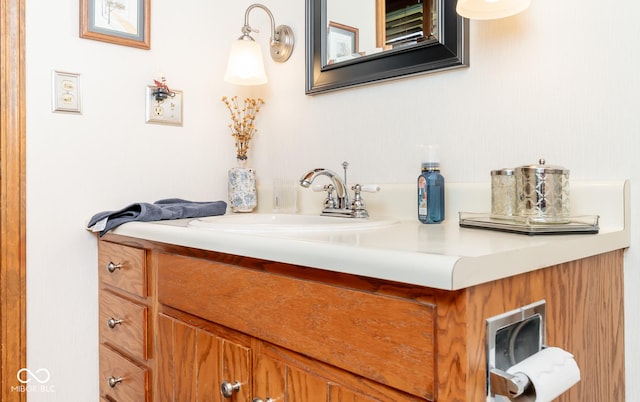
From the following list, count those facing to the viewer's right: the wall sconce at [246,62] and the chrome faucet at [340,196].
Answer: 0

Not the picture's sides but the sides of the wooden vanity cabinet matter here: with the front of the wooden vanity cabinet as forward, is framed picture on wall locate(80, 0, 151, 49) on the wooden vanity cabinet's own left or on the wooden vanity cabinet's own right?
on the wooden vanity cabinet's own right

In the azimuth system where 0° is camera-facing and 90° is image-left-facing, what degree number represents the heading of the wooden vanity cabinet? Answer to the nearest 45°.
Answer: approximately 45°

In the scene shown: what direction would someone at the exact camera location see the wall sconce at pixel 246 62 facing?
facing the viewer and to the left of the viewer

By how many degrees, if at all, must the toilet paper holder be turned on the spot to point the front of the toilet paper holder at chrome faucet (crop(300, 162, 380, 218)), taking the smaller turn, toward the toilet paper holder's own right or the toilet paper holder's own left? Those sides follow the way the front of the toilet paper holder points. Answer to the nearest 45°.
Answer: approximately 180°

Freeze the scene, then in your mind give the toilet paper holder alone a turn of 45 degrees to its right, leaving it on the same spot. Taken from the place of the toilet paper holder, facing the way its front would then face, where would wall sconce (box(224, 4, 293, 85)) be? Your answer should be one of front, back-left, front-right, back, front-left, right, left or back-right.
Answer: back-right

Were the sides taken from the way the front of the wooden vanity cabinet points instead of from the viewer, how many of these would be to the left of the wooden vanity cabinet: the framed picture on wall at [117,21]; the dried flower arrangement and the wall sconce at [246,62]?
0

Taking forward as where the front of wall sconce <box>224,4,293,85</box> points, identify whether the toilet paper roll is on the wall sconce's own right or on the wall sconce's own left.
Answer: on the wall sconce's own left

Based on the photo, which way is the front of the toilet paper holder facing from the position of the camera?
facing the viewer and to the right of the viewer

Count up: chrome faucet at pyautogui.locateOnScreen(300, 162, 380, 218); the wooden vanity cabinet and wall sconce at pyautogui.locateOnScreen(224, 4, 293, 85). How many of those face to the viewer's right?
0

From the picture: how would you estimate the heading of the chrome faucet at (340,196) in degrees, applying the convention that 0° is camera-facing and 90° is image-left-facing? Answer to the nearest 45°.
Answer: approximately 45°

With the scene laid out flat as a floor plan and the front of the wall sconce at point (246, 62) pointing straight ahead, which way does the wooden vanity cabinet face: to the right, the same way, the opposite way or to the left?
the same way

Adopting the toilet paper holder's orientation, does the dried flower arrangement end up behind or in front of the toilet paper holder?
behind

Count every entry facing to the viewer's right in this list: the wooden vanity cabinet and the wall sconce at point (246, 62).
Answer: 0
